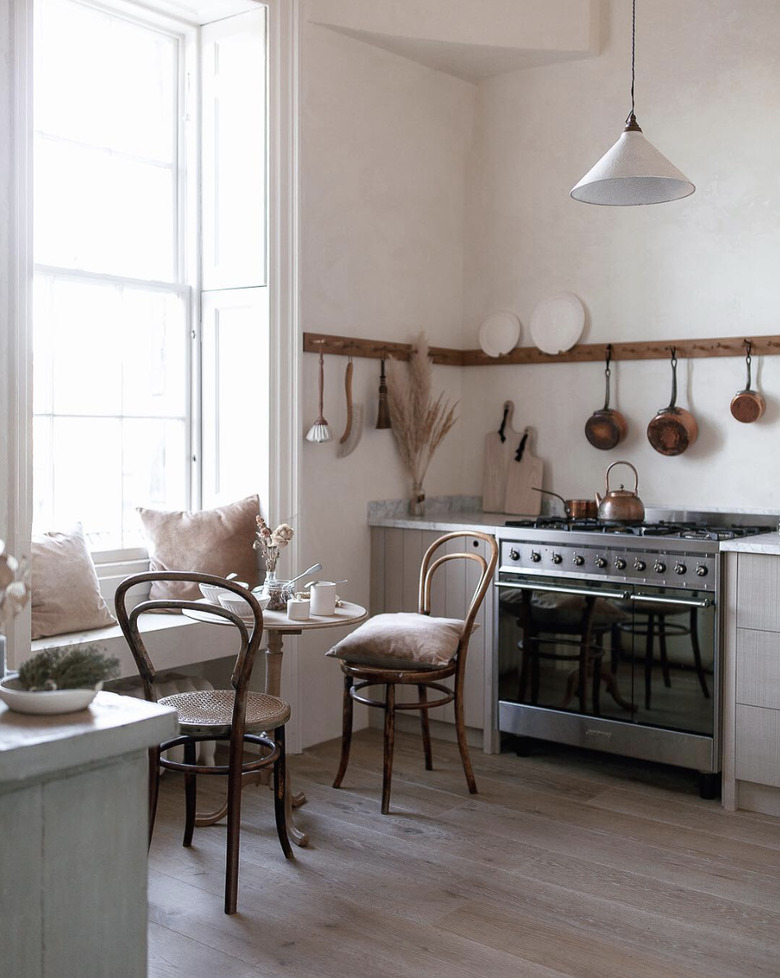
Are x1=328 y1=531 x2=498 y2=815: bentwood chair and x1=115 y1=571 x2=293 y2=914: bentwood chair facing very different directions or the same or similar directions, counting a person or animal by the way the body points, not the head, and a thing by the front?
very different directions

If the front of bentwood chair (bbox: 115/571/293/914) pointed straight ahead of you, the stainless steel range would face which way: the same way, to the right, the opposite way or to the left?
the opposite way

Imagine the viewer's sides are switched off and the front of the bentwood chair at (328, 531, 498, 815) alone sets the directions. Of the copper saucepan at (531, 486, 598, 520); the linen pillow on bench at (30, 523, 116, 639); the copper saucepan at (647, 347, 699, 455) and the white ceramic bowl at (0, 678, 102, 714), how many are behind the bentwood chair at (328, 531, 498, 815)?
2

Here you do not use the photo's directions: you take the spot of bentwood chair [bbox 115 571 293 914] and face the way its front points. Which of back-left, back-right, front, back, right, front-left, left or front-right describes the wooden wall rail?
front

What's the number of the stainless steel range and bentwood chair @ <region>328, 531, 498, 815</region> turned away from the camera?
0

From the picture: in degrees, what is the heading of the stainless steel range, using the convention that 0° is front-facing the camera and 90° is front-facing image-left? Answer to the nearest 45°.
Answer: approximately 45°

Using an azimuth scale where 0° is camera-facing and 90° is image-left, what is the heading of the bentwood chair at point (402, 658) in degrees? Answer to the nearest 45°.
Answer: approximately 45°

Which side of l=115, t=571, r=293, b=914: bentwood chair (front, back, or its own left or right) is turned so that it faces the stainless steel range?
front

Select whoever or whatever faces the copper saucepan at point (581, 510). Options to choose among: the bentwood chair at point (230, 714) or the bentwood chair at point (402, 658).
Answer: the bentwood chair at point (230, 714)

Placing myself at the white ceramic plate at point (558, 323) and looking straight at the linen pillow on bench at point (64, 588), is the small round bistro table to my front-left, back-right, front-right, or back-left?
front-left

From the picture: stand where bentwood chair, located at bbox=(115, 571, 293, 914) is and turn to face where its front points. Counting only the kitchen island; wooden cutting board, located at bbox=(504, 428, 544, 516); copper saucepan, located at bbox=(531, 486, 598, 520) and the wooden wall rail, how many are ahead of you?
3

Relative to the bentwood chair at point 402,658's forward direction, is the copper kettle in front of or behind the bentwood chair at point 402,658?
behind

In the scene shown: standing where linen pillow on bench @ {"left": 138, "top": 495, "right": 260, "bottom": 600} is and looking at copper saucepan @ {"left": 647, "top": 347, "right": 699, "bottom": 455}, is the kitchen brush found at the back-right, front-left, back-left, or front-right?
front-left
